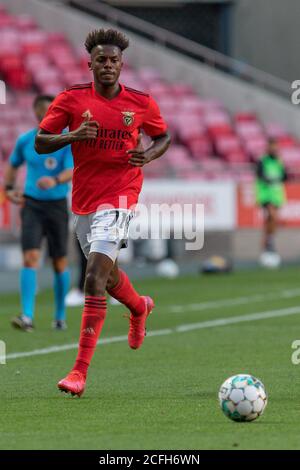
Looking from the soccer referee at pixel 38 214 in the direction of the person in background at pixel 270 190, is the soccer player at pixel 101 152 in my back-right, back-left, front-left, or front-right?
back-right

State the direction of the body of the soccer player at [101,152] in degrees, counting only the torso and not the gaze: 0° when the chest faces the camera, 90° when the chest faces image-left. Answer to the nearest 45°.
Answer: approximately 0°

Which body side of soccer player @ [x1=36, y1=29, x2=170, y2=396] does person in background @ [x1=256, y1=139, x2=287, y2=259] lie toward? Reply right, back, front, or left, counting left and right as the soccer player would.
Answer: back
